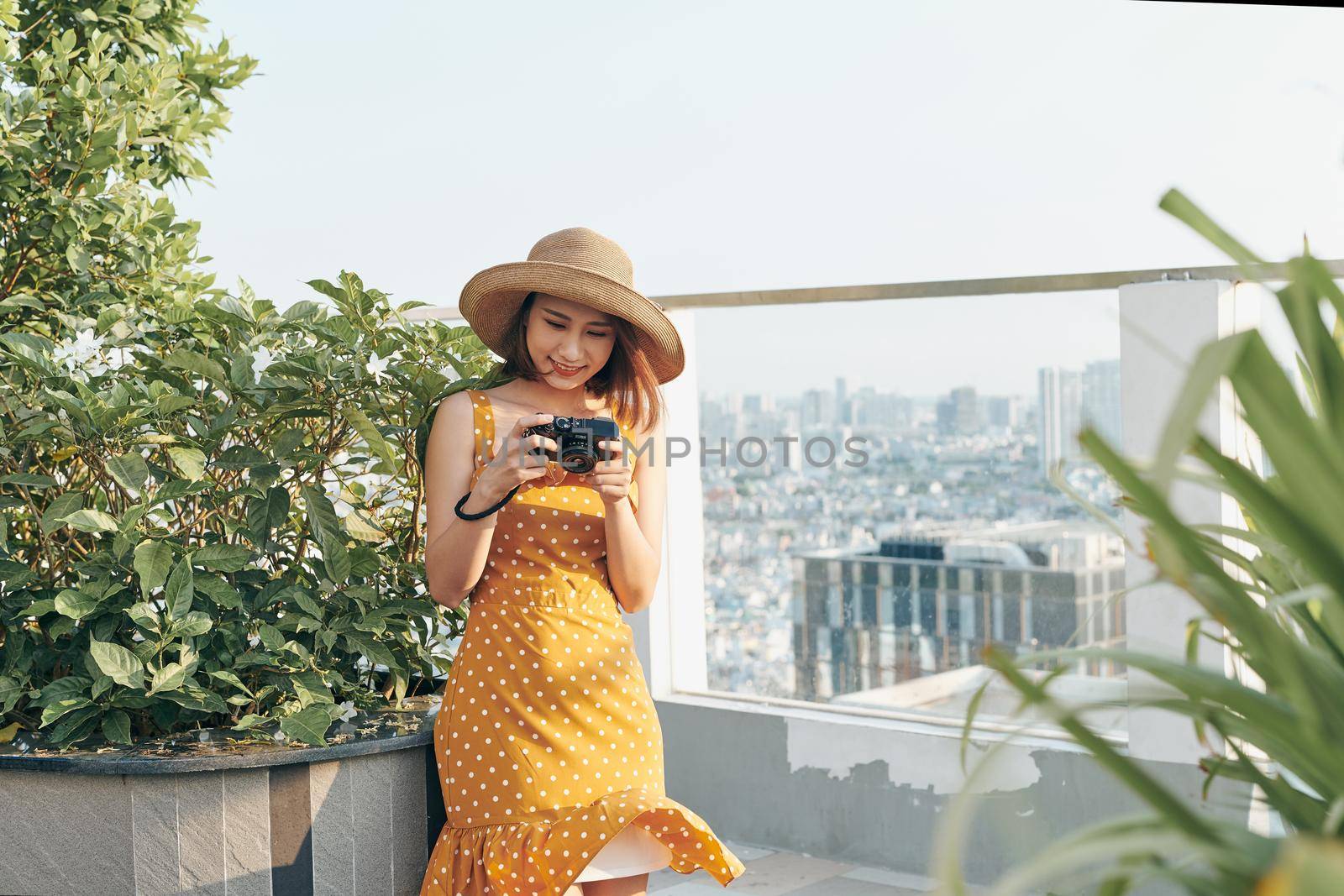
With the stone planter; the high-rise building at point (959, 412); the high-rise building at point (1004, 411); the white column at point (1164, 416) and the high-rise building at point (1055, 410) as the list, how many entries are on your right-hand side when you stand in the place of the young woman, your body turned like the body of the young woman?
1

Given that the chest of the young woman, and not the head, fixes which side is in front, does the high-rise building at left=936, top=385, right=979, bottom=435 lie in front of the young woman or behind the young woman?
behind

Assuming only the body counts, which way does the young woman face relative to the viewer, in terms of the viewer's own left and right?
facing the viewer

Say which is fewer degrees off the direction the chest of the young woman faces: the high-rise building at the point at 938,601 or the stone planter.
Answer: the stone planter

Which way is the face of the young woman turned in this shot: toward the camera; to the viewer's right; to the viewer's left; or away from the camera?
toward the camera

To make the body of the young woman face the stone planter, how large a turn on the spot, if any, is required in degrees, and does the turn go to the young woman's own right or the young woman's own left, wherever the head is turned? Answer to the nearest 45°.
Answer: approximately 90° to the young woman's own right

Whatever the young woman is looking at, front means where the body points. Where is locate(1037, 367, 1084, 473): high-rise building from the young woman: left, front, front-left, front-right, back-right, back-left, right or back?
back-left

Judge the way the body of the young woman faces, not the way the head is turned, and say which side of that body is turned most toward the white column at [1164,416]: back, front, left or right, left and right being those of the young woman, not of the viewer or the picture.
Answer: left

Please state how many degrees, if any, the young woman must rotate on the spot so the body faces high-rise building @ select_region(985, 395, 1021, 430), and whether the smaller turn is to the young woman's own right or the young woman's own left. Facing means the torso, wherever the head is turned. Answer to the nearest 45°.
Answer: approximately 135° to the young woman's own left

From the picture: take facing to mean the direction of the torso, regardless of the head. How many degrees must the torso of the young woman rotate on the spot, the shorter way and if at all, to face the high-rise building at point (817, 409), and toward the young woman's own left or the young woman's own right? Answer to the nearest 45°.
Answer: approximately 135° to the young woman's own left

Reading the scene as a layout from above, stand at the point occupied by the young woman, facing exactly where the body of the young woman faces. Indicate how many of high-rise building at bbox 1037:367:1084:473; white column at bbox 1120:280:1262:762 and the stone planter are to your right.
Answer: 1

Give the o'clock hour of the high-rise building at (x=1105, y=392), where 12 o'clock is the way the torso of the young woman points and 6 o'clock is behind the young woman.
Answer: The high-rise building is roughly at 8 o'clock from the young woman.
